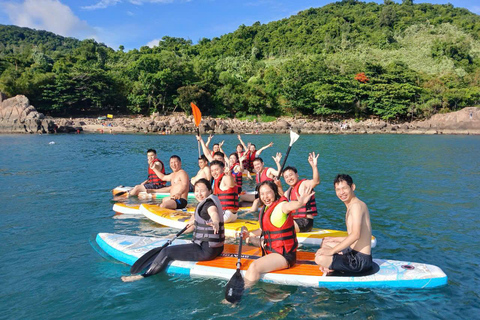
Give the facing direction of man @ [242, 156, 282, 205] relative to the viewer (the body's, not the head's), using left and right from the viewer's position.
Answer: facing the viewer and to the left of the viewer

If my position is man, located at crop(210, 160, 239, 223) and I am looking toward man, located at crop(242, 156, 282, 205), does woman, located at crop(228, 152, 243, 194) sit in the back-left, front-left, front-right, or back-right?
front-left

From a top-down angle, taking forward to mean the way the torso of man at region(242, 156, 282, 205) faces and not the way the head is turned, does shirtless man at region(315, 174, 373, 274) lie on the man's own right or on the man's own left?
on the man's own left

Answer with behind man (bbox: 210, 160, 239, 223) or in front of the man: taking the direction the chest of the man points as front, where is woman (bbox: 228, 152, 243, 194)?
behind

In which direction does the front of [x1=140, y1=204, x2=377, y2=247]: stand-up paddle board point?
to the viewer's left

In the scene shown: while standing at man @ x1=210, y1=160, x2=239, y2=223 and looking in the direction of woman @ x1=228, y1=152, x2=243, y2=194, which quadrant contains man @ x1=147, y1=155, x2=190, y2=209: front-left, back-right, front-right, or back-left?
front-left

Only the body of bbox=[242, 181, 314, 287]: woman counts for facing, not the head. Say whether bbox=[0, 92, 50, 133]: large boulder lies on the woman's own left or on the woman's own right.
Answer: on the woman's own right

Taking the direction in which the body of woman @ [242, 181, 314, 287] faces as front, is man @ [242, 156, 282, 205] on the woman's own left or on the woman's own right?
on the woman's own right

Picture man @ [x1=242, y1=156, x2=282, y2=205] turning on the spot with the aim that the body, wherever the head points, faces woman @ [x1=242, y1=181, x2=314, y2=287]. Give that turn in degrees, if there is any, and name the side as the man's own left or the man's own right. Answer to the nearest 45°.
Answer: approximately 45° to the man's own left

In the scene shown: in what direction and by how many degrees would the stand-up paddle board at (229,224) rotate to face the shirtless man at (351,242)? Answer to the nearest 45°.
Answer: approximately 135° to its left
